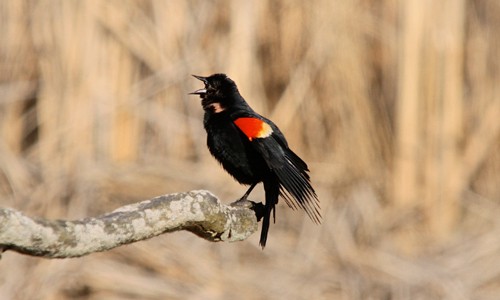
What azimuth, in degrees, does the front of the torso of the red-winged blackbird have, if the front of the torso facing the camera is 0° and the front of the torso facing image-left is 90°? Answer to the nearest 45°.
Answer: approximately 90°
